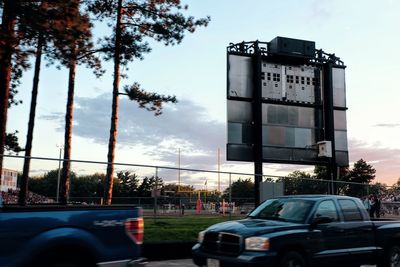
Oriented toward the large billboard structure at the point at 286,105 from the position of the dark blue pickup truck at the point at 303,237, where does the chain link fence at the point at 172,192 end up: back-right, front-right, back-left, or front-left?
front-left

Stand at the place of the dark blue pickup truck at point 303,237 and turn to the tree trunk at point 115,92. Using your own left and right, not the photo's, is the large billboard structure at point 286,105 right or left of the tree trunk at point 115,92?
right

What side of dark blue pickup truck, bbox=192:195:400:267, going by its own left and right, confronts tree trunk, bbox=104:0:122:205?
right

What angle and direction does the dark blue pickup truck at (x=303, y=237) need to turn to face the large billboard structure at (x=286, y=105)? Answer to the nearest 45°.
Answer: approximately 135° to its right

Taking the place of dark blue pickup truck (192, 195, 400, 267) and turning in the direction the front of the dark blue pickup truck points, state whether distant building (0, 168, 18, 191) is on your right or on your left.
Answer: on your right

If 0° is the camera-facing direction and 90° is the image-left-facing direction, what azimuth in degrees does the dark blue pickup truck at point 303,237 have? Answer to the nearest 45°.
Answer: approximately 45°

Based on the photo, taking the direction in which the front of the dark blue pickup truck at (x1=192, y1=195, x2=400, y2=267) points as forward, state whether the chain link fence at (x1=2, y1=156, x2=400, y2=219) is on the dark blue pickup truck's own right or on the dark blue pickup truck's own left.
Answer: on the dark blue pickup truck's own right

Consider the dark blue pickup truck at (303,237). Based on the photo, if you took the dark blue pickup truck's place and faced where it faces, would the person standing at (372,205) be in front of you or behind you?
behind

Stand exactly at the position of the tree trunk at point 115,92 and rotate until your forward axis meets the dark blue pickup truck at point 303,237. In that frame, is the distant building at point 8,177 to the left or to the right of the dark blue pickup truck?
right

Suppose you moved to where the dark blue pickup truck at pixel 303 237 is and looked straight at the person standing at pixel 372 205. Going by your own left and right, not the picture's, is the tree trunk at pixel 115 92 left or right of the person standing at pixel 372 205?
left
